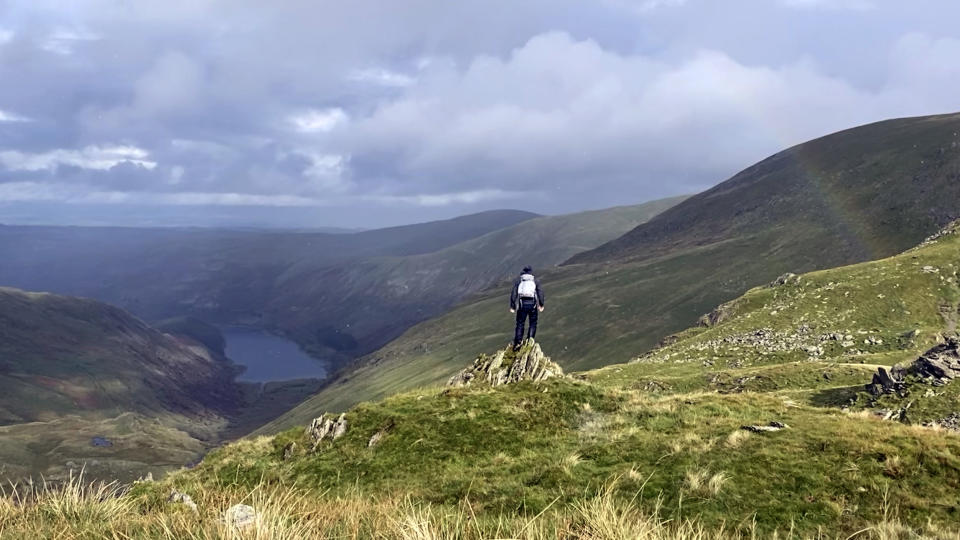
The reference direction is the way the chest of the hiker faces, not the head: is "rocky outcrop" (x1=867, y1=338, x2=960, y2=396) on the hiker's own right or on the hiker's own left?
on the hiker's own right

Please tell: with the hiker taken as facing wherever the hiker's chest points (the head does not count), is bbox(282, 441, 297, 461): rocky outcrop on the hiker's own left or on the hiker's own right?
on the hiker's own left

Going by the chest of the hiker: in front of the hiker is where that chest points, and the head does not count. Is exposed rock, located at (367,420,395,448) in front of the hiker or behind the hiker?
behind

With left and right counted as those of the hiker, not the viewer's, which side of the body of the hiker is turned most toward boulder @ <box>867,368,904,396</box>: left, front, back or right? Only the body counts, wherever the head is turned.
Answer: right

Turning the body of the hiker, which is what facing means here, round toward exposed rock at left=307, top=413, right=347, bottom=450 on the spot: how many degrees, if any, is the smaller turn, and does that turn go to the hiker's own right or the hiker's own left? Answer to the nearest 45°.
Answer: approximately 135° to the hiker's own left

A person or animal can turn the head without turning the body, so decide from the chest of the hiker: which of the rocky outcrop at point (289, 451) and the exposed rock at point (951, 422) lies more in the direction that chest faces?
the exposed rock

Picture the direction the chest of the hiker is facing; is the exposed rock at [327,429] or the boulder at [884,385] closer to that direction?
the boulder

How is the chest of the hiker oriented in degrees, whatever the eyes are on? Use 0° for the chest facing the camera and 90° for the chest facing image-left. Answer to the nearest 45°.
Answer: approximately 180°

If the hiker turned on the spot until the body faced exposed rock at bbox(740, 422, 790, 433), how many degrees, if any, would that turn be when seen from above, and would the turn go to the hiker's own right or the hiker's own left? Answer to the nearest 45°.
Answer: approximately 135° to the hiker's own right

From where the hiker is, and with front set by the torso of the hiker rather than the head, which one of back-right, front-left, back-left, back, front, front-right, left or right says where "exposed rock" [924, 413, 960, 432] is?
right
